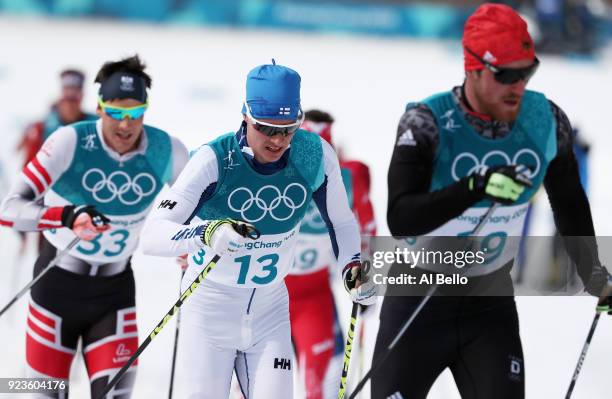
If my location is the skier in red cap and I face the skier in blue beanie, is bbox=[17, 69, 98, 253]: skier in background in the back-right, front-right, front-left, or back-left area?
front-right

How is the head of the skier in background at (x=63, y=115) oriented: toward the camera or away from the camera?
toward the camera

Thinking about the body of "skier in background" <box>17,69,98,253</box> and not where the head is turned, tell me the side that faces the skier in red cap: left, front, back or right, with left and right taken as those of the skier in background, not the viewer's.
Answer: front

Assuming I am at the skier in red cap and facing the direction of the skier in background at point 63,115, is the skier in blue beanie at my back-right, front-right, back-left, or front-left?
front-left

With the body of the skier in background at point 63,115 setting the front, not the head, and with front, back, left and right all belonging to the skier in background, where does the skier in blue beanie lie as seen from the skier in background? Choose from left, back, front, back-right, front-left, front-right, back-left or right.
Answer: front

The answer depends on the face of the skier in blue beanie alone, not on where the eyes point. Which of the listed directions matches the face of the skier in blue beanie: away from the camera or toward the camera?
toward the camera

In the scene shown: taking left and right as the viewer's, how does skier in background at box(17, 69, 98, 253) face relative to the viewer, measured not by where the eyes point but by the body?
facing the viewer
